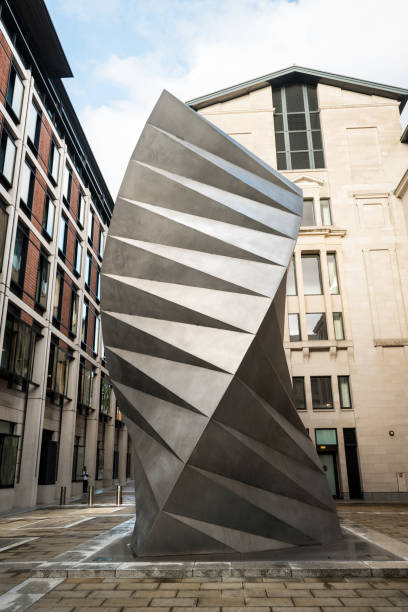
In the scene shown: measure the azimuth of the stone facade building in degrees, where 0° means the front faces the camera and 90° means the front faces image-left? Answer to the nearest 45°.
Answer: approximately 0°

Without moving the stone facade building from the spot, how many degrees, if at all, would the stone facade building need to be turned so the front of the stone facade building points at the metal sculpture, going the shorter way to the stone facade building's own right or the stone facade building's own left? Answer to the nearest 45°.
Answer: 0° — it already faces it

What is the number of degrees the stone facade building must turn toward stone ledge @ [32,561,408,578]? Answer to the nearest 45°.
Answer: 0° — it already faces it
